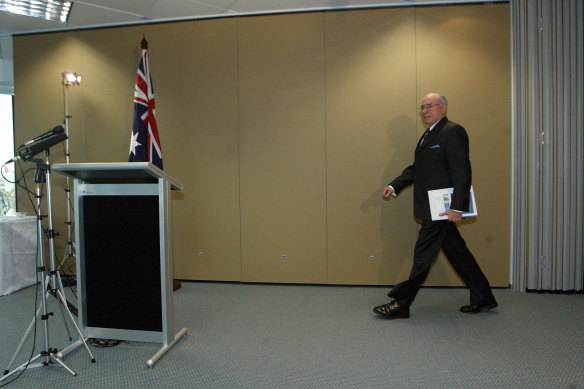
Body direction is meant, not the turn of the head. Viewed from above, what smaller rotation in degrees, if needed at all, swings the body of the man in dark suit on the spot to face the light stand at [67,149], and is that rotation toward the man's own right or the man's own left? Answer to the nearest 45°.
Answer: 0° — they already face it

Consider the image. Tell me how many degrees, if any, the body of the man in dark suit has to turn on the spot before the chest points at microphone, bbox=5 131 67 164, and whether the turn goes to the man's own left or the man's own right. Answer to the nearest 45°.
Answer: approximately 45° to the man's own left

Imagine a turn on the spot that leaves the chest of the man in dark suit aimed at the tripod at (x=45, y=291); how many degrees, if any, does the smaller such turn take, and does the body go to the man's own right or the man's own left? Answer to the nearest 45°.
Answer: approximately 45° to the man's own left

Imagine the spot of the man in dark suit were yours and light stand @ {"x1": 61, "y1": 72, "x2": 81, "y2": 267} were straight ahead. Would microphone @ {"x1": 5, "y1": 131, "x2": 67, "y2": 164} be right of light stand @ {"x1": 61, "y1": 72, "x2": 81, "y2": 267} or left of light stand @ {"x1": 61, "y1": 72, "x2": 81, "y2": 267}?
left

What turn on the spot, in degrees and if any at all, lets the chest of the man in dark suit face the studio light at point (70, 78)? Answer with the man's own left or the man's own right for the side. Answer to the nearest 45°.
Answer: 0° — they already face it

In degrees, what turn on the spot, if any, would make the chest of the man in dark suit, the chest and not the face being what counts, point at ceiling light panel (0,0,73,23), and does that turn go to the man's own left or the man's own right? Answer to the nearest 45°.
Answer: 0° — they already face it

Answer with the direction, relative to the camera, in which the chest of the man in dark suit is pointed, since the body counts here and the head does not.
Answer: to the viewer's left
